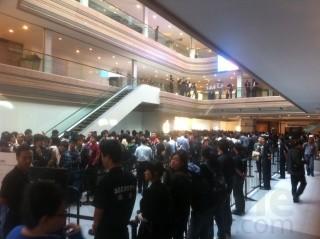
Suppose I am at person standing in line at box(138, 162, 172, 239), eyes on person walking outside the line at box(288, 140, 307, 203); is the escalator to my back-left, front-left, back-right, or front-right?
front-left

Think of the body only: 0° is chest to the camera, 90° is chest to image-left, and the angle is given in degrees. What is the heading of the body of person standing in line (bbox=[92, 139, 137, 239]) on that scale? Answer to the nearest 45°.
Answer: approximately 135°

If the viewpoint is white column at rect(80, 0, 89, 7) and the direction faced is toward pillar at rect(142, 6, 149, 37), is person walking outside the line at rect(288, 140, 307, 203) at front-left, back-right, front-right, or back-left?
back-right

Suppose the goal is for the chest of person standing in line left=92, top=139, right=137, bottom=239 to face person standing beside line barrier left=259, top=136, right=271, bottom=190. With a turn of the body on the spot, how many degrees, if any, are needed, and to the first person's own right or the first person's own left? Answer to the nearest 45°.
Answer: approximately 90° to the first person's own right

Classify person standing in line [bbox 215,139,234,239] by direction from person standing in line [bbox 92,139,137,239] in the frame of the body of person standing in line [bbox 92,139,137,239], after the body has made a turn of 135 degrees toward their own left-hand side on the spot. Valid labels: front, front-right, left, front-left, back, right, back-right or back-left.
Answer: back-left
